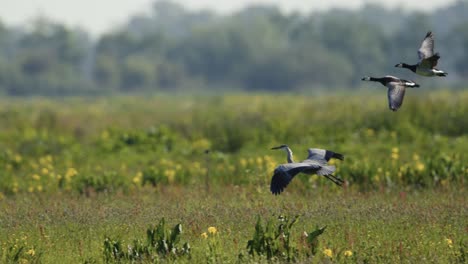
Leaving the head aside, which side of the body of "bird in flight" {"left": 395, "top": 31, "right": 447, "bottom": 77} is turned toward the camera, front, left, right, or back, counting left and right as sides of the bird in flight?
left

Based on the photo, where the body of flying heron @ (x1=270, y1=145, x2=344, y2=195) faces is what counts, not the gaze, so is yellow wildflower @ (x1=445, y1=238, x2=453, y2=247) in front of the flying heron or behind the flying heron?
behind

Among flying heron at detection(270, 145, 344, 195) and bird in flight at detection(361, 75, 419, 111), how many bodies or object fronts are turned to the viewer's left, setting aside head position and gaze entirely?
2

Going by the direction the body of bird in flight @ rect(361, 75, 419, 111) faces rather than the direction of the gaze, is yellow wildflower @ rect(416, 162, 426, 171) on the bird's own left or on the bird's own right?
on the bird's own right

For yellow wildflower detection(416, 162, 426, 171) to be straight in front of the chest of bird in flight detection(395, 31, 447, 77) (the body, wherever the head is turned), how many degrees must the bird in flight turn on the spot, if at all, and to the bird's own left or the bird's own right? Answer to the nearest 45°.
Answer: approximately 90° to the bird's own right

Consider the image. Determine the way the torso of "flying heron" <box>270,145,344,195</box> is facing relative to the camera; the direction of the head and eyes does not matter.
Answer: to the viewer's left

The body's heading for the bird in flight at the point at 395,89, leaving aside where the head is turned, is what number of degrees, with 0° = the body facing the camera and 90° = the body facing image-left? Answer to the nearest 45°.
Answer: approximately 90°
